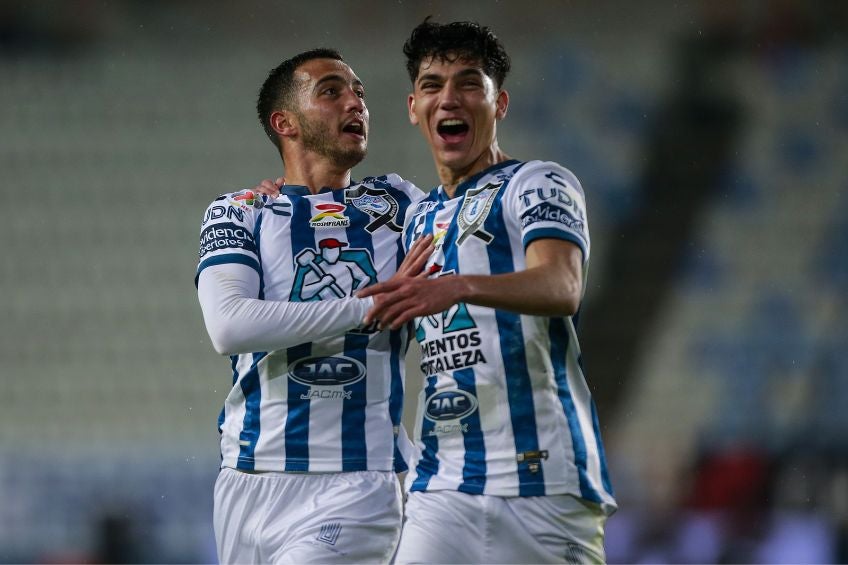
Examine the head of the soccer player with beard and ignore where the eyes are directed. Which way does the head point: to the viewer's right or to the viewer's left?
to the viewer's right

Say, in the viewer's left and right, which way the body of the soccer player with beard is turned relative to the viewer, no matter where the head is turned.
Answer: facing the viewer and to the right of the viewer
